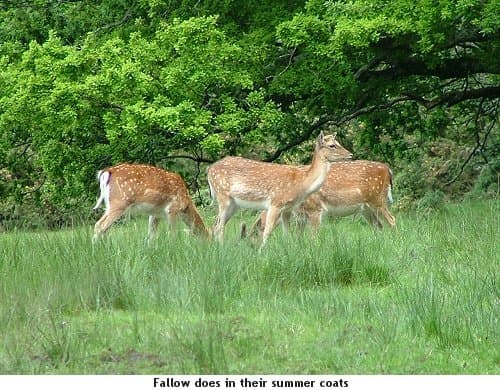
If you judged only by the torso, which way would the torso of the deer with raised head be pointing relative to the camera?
to the viewer's right

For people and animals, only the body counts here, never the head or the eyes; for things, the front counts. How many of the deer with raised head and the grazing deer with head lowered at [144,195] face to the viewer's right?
2

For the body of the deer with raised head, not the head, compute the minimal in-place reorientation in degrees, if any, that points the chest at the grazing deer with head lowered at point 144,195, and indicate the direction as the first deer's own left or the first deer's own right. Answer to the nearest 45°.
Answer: approximately 180°

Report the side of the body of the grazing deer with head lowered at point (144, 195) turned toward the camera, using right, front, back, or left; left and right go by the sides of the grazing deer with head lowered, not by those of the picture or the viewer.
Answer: right

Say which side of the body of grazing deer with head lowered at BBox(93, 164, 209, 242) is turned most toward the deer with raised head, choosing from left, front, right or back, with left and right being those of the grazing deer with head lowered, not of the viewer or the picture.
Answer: front
